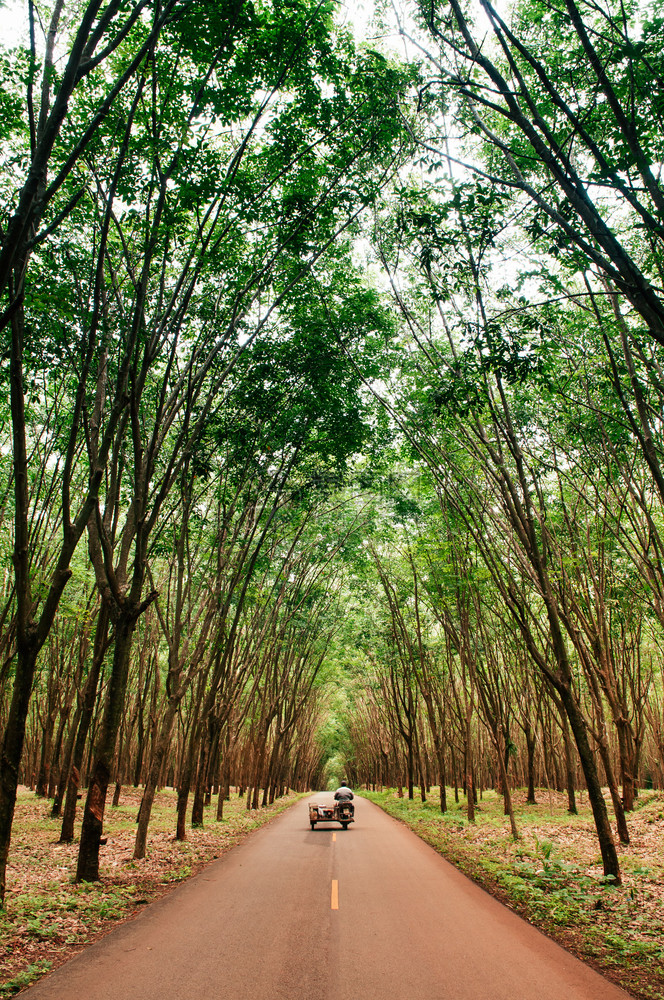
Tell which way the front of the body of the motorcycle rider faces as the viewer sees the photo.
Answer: away from the camera
